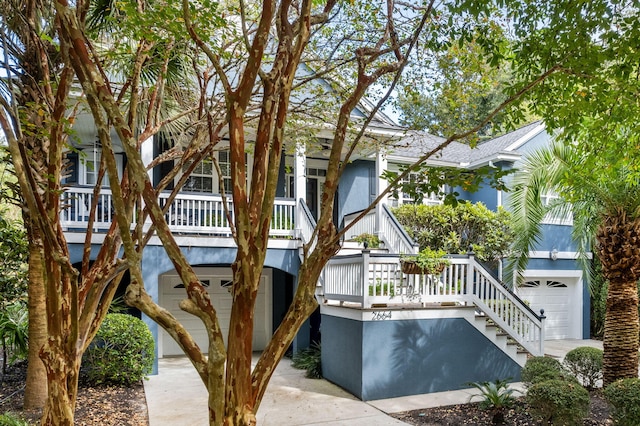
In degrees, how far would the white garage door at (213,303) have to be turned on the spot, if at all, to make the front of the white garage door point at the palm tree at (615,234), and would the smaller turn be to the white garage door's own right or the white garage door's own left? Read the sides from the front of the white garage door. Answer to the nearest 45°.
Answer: approximately 45° to the white garage door's own left

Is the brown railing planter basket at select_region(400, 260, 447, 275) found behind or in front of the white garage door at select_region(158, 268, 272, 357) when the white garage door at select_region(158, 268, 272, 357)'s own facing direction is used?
in front

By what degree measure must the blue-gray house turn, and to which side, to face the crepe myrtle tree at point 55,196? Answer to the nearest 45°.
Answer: approximately 45° to its right

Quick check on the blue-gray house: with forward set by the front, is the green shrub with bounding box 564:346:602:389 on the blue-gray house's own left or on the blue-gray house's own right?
on the blue-gray house's own left

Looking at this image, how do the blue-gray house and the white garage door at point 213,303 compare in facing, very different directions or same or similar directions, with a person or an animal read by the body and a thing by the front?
same or similar directions

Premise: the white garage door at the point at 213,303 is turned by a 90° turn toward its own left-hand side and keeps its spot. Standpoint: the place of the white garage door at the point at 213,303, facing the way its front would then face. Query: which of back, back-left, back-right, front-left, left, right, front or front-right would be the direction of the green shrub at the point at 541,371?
front-right

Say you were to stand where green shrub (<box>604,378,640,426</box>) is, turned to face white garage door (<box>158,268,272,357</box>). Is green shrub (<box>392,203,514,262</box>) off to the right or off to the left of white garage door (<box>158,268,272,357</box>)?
right

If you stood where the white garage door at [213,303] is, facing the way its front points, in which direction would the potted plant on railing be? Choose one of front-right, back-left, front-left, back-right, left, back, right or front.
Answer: front-left

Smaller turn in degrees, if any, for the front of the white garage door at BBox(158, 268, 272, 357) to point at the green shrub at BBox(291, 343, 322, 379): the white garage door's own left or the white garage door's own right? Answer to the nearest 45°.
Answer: approximately 45° to the white garage door's own left

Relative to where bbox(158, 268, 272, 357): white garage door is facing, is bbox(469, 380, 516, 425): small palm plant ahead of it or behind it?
ahead

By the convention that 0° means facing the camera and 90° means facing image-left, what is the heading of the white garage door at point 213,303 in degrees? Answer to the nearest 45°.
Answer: approximately 0°

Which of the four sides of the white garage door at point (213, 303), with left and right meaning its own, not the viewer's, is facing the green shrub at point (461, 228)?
left

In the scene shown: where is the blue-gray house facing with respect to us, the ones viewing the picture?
facing the viewer
